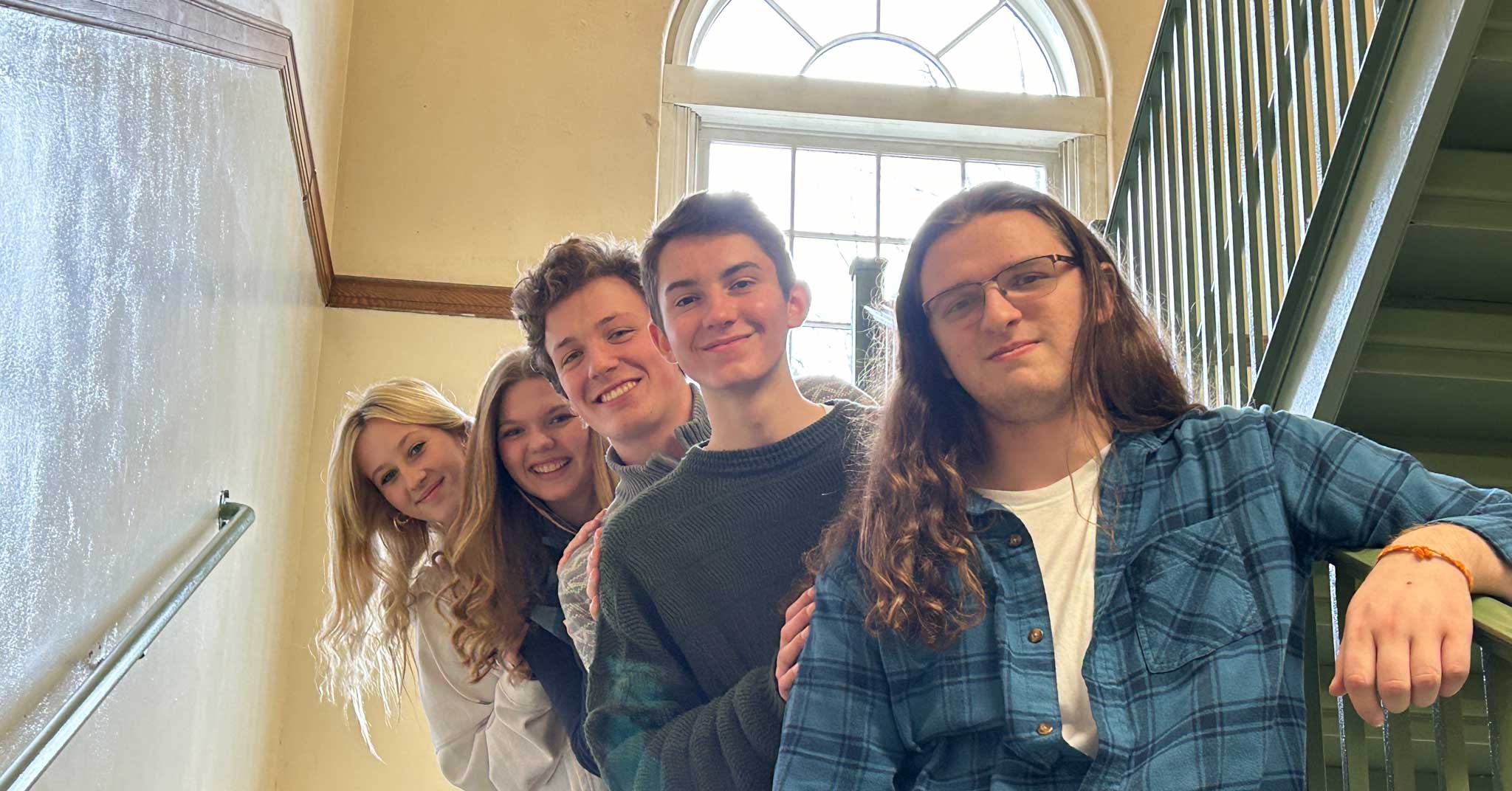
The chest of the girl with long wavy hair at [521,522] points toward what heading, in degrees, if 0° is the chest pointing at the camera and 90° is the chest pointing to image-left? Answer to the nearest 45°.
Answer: approximately 315°

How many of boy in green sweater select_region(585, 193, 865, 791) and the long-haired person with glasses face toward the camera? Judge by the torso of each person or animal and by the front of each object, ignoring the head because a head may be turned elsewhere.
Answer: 2

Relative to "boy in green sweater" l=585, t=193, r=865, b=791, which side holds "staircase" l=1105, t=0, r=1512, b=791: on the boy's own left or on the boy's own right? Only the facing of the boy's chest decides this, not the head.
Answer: on the boy's own left

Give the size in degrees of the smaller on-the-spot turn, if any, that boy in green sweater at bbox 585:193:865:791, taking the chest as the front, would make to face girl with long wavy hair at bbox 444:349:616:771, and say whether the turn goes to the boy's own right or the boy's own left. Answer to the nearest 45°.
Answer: approximately 135° to the boy's own right

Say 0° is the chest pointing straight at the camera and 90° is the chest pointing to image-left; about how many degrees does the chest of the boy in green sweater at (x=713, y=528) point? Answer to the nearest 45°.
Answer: approximately 0°

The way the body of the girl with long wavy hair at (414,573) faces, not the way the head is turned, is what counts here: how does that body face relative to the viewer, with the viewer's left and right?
facing the viewer and to the right of the viewer
